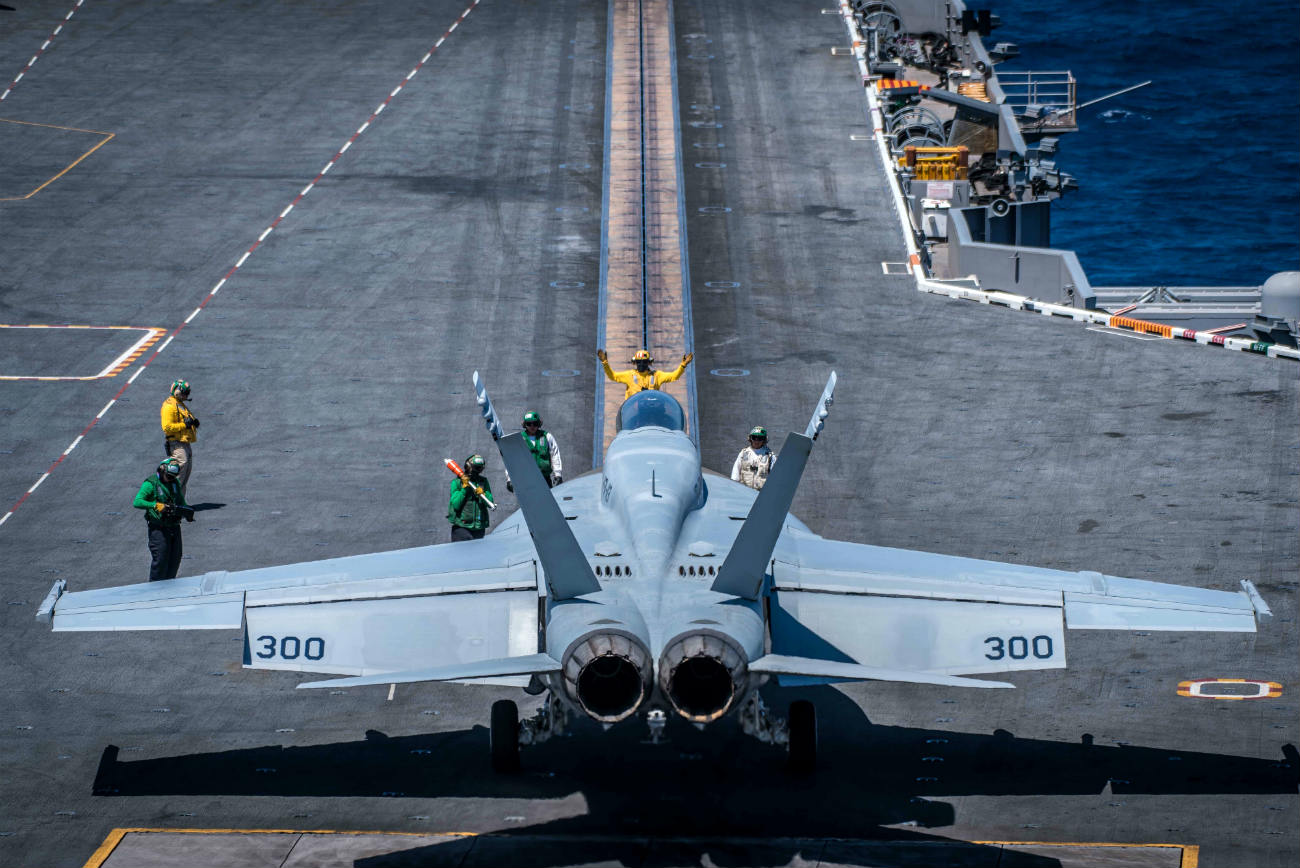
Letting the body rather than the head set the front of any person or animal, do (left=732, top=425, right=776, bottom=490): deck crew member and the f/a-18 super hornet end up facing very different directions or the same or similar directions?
very different directions

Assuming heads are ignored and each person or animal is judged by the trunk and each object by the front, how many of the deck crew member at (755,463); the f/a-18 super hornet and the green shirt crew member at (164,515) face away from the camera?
1

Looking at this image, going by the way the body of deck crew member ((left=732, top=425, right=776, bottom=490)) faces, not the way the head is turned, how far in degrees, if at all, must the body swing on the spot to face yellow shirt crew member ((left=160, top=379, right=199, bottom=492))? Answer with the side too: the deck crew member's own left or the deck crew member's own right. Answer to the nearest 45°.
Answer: approximately 90° to the deck crew member's own right

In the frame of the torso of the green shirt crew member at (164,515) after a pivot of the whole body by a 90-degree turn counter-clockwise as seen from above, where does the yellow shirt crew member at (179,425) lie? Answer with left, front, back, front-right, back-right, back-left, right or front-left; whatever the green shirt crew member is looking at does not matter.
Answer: front-left

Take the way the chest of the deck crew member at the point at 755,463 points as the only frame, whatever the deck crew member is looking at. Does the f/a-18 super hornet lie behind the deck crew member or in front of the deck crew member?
in front

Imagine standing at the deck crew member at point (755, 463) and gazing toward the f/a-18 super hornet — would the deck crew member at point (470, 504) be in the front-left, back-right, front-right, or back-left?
front-right

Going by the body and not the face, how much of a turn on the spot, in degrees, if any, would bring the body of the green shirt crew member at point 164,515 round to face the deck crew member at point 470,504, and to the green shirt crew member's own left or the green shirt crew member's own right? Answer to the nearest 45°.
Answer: approximately 45° to the green shirt crew member's own left

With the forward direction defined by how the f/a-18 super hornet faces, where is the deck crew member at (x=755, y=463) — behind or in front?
in front

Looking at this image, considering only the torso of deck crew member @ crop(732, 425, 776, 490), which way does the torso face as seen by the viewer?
toward the camera

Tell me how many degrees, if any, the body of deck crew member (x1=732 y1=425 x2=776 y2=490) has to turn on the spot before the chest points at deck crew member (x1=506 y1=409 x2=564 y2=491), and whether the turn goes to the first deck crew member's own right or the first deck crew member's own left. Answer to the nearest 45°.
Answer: approximately 90° to the first deck crew member's own right

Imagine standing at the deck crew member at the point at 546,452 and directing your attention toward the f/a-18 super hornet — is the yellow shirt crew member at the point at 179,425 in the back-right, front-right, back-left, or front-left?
back-right

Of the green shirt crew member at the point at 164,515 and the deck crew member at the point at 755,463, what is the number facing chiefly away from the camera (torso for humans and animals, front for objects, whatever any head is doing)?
0

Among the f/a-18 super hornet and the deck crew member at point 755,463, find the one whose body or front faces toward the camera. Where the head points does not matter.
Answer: the deck crew member

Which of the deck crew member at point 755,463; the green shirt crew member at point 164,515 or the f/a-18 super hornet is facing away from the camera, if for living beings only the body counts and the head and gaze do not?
the f/a-18 super hornet

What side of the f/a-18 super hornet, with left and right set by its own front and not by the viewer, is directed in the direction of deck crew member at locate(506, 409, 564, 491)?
front

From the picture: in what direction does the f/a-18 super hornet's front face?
away from the camera
